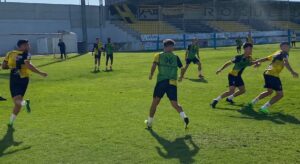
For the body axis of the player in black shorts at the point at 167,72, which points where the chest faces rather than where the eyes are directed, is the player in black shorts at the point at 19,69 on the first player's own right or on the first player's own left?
on the first player's own left

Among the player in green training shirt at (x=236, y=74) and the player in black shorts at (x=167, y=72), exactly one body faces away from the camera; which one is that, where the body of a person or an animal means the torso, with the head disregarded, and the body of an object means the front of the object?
the player in black shorts

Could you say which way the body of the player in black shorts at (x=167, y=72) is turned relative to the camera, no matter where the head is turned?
away from the camera

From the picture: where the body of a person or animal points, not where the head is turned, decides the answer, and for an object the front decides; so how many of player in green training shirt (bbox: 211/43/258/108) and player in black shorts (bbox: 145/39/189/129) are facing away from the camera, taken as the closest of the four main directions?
1
